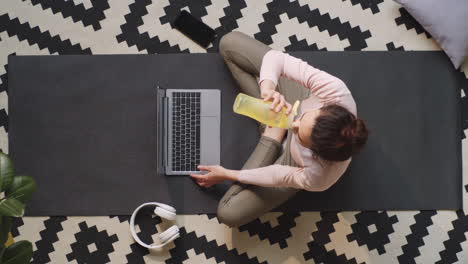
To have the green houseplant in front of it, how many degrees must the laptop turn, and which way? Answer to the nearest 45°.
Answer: approximately 135° to its right

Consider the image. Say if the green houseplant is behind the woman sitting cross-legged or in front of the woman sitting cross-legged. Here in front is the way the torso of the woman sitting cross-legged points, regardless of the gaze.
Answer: in front

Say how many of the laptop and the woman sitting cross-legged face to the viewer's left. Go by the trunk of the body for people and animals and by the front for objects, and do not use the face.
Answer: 1

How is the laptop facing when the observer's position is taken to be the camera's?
facing to the right of the viewer

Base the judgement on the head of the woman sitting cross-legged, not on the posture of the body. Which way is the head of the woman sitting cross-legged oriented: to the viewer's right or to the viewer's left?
to the viewer's left

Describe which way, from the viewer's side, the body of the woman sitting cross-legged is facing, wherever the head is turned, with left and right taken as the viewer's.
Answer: facing to the left of the viewer

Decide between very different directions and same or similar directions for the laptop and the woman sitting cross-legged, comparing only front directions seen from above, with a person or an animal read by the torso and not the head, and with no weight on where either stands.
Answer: very different directions
